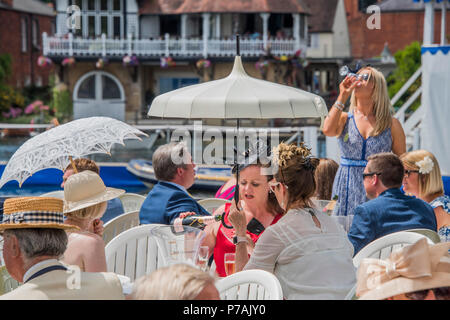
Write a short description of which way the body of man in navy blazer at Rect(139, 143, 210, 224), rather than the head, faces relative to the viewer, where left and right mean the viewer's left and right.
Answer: facing away from the viewer and to the right of the viewer

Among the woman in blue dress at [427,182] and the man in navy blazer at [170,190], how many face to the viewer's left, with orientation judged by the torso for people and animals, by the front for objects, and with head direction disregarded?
1

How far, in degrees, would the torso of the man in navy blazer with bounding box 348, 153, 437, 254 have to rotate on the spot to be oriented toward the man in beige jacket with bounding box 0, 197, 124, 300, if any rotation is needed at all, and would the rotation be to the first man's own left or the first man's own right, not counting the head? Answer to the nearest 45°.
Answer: approximately 90° to the first man's own left

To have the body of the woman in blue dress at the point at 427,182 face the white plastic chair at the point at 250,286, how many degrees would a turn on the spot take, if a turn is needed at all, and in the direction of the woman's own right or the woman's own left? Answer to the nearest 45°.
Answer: approximately 90° to the woman's own left

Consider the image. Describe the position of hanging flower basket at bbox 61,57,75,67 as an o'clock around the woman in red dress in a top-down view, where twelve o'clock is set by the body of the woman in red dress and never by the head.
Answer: The hanging flower basket is roughly at 4 o'clock from the woman in red dress.

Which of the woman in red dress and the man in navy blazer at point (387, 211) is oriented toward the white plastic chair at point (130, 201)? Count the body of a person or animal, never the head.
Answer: the man in navy blazer

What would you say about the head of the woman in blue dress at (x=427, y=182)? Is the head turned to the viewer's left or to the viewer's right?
to the viewer's left

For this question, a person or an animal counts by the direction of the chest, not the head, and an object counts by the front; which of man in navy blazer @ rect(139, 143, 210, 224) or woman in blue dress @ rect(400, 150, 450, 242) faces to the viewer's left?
the woman in blue dress

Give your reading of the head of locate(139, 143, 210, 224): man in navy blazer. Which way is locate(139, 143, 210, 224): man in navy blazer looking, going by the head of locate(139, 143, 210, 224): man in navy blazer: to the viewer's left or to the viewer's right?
to the viewer's right
